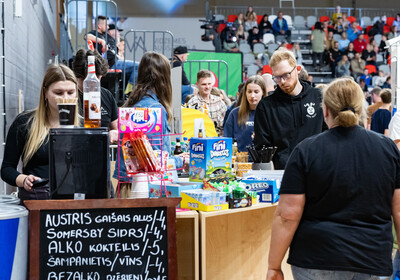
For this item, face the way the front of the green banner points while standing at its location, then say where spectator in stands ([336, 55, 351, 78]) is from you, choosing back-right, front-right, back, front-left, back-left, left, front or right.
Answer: back-left

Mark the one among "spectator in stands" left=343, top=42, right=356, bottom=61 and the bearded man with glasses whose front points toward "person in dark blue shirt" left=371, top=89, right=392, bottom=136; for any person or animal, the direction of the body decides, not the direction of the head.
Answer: "spectator in stands" left=343, top=42, right=356, bottom=61

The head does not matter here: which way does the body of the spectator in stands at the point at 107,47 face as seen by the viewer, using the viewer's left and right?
facing to the right of the viewer

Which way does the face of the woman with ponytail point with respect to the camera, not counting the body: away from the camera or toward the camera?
away from the camera

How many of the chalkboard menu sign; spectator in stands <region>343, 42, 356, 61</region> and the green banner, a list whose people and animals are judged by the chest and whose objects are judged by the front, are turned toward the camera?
3

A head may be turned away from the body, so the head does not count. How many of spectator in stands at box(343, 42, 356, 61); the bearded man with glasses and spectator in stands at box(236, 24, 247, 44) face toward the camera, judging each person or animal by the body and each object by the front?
3

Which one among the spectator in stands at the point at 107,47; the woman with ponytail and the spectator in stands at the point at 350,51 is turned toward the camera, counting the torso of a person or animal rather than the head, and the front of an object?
the spectator in stands at the point at 350,51

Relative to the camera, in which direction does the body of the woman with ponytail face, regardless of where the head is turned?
away from the camera

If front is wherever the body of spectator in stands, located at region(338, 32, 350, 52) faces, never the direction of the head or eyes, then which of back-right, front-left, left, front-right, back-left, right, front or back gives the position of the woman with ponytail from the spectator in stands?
front-left

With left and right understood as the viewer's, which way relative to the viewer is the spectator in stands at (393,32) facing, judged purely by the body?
facing the viewer and to the left of the viewer

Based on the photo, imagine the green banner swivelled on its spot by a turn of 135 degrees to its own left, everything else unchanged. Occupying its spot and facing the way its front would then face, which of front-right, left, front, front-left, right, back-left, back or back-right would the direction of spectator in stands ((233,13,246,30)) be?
front-left

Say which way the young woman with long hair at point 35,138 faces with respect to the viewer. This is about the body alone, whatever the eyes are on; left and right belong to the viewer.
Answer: facing the viewer and to the right of the viewer

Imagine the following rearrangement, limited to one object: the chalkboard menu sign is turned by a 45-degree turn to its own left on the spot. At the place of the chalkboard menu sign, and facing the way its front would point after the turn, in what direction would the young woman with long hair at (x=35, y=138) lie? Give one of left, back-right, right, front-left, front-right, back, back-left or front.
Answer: back

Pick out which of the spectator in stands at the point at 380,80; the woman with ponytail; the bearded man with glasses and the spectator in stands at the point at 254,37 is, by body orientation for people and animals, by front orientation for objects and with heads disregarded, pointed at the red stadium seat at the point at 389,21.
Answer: the woman with ponytail

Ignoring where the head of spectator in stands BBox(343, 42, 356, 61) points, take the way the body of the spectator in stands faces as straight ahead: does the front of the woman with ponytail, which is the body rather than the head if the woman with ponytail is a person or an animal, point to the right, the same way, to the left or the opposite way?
the opposite way
